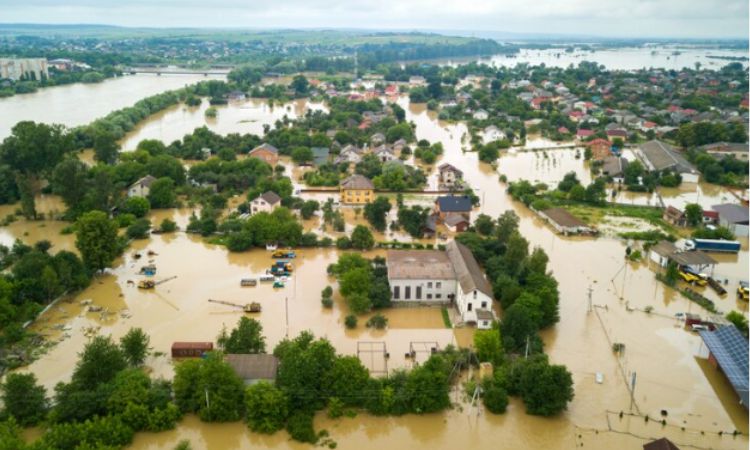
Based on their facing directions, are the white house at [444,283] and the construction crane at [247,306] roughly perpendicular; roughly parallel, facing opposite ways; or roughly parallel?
roughly perpendicular

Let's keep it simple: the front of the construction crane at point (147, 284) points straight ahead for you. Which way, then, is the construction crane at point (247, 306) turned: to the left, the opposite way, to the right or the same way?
the opposite way

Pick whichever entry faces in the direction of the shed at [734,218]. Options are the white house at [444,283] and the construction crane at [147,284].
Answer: the construction crane

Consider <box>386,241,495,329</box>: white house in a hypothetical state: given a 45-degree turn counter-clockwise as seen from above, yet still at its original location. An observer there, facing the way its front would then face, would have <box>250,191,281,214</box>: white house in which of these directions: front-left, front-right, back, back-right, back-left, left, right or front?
back

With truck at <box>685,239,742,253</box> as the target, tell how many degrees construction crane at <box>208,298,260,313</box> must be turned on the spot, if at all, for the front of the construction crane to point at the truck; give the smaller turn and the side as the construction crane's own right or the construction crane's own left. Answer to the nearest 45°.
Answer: approximately 180°

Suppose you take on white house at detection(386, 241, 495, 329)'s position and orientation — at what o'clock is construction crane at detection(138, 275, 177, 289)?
The construction crane is roughly at 3 o'clock from the white house.

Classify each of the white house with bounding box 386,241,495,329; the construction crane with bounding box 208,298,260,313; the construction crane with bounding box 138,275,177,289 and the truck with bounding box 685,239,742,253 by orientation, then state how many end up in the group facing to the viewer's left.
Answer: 2

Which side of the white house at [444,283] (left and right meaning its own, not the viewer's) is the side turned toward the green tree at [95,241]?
right

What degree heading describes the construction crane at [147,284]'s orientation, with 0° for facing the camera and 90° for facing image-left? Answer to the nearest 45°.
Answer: approximately 270°

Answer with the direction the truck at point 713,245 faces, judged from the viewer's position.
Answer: facing to the left of the viewer

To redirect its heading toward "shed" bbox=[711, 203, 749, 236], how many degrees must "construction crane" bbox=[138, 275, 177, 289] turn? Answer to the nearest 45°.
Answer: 0° — it already faces it

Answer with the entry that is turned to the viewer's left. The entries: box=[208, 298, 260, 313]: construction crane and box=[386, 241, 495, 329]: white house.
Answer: the construction crane

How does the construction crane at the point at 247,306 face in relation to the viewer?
to the viewer's left
